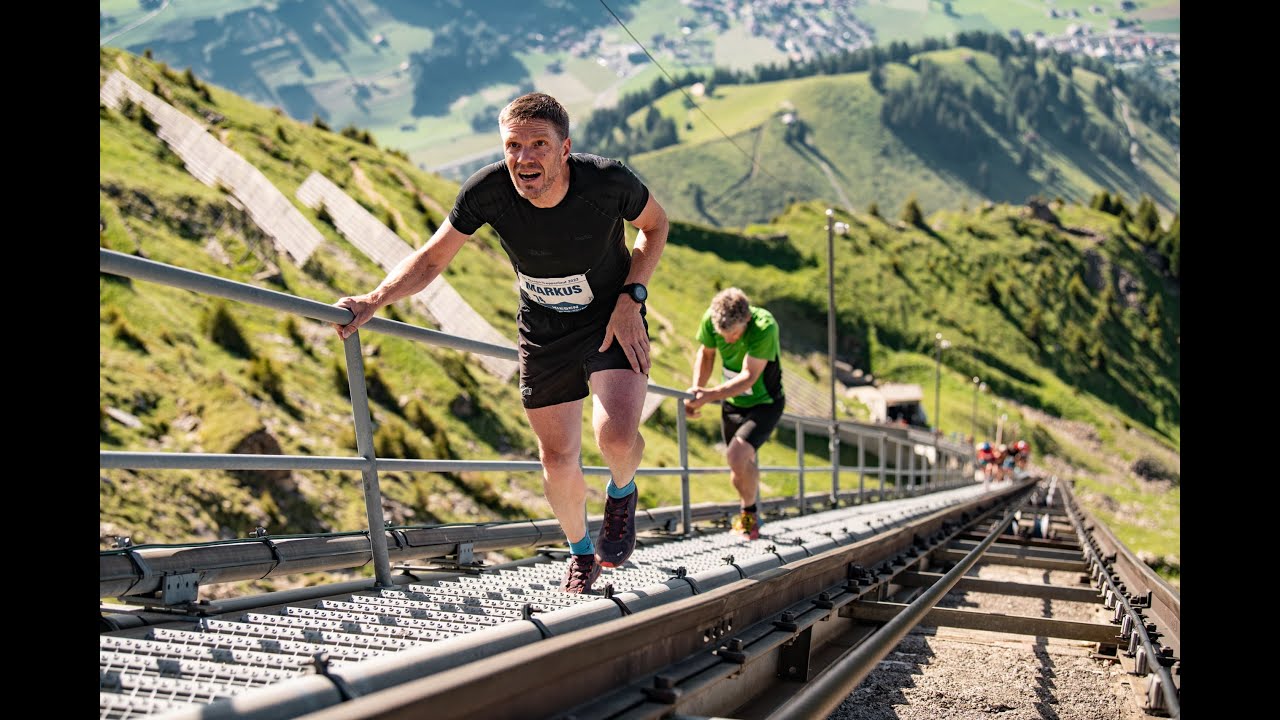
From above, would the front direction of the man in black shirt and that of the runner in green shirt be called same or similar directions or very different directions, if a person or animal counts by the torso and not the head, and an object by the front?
same or similar directions

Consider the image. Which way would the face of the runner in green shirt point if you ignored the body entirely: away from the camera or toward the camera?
toward the camera

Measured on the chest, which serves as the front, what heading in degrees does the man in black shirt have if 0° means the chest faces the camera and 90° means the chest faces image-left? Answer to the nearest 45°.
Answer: approximately 45°

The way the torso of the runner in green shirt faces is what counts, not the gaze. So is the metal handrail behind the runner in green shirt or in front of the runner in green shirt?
in front

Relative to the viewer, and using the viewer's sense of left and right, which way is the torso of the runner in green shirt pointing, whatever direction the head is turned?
facing the viewer and to the left of the viewer

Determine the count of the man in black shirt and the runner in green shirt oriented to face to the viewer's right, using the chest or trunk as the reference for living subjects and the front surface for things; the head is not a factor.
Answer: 0

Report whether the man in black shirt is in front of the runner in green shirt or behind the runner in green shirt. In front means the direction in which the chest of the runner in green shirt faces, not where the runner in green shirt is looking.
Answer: in front
